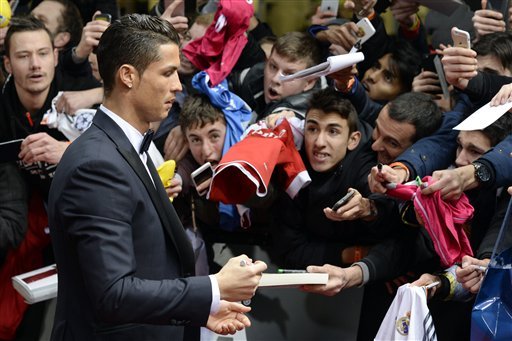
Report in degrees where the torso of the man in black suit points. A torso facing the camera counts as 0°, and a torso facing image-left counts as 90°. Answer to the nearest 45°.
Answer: approximately 270°

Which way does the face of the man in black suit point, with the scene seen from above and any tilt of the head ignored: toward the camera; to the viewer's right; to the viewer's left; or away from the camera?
to the viewer's right
